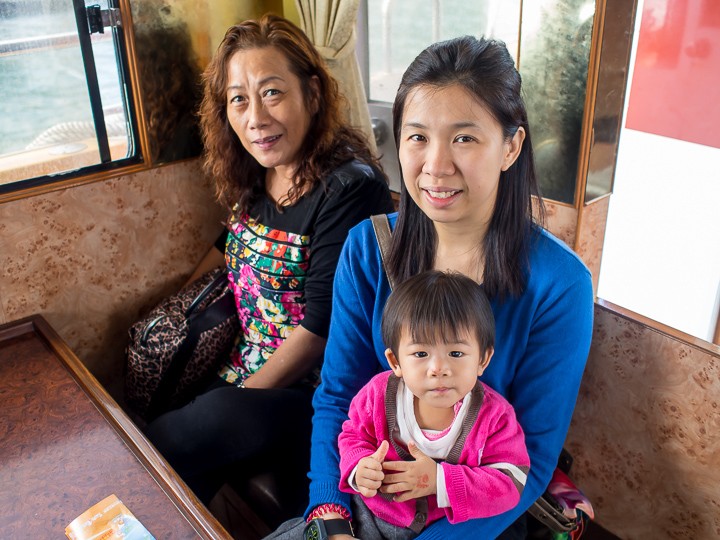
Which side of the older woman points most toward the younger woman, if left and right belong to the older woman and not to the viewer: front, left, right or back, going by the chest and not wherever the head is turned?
left

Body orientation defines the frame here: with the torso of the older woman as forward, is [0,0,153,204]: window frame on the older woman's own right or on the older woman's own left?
on the older woman's own right

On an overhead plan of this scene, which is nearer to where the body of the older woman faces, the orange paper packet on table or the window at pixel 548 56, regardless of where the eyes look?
the orange paper packet on table

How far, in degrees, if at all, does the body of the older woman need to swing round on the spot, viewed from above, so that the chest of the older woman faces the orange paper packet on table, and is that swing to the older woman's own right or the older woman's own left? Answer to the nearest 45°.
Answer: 0° — they already face it

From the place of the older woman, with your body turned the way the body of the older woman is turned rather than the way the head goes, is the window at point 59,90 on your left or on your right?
on your right

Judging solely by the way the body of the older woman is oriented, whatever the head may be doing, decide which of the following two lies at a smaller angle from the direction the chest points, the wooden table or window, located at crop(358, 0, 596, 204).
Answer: the wooden table

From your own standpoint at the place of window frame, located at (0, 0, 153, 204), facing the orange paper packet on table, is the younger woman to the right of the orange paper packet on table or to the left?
left

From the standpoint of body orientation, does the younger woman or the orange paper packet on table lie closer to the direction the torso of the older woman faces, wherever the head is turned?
the orange paper packet on table

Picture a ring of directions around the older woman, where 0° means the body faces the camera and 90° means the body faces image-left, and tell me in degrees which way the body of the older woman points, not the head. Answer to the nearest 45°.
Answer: approximately 45°
